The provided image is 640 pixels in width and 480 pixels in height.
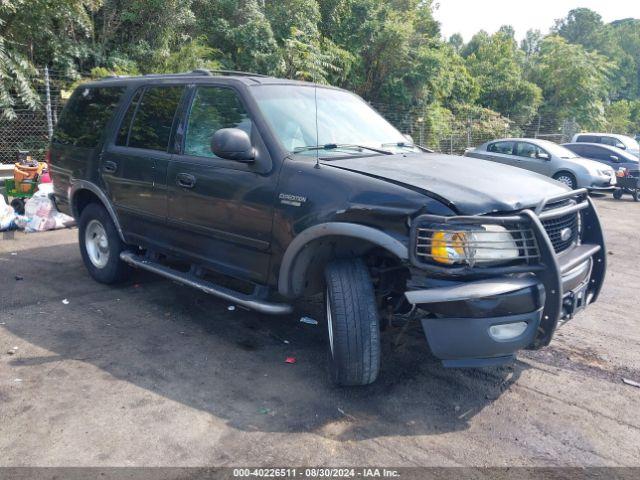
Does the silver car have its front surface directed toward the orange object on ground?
no

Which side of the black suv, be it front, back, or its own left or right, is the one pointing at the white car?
left

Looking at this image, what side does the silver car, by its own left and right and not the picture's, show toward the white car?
left

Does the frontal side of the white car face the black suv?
no

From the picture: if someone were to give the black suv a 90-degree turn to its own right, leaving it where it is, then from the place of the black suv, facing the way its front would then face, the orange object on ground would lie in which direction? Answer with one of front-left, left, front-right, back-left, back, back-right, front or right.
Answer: right

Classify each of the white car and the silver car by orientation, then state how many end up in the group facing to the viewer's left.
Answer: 0

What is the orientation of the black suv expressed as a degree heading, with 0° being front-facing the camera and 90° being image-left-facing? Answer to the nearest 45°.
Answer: approximately 315°

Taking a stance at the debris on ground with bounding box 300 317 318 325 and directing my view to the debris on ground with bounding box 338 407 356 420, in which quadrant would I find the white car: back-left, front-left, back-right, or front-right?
back-left

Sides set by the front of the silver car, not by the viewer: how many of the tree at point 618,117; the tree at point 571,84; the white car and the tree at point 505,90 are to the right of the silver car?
0

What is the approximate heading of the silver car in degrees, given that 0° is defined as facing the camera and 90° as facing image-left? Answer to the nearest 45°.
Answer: approximately 315°

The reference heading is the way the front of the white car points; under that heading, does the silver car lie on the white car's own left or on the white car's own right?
on the white car's own right

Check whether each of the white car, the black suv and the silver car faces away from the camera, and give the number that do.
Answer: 0

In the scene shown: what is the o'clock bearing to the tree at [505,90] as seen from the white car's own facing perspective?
The tree is roughly at 8 o'clock from the white car.

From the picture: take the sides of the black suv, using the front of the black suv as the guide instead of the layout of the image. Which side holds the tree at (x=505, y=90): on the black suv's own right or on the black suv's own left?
on the black suv's own left

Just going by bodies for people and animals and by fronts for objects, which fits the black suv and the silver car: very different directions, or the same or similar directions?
same or similar directions

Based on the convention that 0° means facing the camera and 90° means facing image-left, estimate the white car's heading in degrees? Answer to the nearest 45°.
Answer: approximately 270°

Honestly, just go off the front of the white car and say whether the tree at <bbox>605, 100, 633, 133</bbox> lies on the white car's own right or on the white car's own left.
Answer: on the white car's own left
